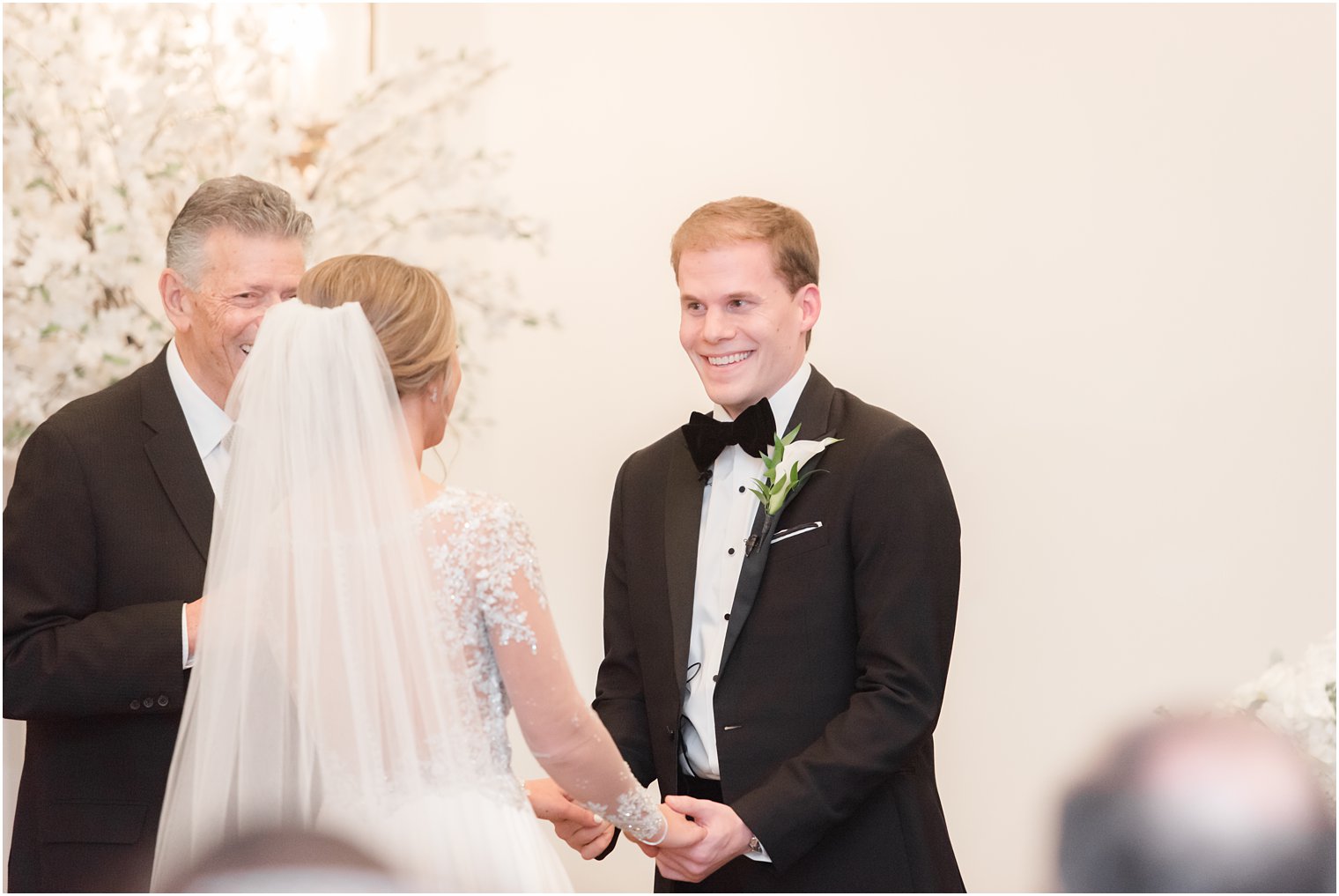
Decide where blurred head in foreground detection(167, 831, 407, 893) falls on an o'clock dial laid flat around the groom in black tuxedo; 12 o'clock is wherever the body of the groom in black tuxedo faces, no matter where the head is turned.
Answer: The blurred head in foreground is roughly at 12 o'clock from the groom in black tuxedo.

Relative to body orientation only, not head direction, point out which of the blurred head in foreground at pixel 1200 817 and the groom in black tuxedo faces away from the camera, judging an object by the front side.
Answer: the blurred head in foreground

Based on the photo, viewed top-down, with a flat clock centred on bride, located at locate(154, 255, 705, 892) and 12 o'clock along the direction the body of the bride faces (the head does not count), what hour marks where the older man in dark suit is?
The older man in dark suit is roughly at 9 o'clock from the bride.

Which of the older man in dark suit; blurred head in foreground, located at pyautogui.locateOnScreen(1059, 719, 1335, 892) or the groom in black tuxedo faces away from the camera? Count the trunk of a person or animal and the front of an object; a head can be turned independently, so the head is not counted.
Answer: the blurred head in foreground

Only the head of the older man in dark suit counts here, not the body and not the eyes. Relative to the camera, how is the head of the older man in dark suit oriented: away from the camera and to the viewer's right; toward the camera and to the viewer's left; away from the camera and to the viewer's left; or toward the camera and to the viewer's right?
toward the camera and to the viewer's right

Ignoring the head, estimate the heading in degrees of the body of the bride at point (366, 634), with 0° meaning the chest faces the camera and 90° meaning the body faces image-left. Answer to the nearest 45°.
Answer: approximately 225°

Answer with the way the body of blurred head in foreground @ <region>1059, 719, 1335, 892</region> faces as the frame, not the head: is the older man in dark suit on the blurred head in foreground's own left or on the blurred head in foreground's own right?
on the blurred head in foreground's own left

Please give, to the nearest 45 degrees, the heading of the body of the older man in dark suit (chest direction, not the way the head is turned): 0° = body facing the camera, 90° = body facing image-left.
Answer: approximately 315°

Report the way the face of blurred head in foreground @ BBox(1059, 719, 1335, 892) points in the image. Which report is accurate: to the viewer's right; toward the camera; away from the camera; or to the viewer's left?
away from the camera

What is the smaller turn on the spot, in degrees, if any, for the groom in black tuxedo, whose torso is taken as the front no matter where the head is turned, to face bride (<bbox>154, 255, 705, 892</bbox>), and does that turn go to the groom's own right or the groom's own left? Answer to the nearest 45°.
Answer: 0° — they already face them

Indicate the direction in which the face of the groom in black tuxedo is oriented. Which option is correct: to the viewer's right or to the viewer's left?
to the viewer's left

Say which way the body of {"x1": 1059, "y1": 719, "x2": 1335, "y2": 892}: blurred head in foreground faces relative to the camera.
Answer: away from the camera
